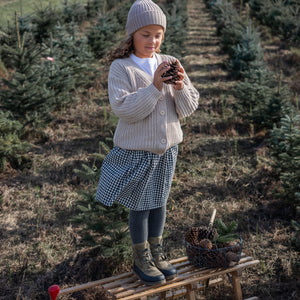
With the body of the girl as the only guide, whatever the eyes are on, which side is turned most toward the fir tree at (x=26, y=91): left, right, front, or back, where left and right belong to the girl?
back

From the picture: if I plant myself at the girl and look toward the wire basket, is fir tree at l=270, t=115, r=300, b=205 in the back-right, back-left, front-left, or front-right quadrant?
front-left

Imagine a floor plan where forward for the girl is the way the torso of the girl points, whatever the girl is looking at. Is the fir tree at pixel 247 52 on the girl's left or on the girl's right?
on the girl's left

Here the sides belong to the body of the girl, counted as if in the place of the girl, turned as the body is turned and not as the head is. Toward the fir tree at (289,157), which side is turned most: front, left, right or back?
left

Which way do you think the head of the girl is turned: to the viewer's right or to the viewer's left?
to the viewer's right

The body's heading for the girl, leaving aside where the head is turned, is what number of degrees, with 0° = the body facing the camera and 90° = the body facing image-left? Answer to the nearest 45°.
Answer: approximately 315°

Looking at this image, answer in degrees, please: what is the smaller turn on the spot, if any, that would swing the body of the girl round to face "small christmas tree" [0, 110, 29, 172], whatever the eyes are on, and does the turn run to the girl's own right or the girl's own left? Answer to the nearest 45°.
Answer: approximately 180°
